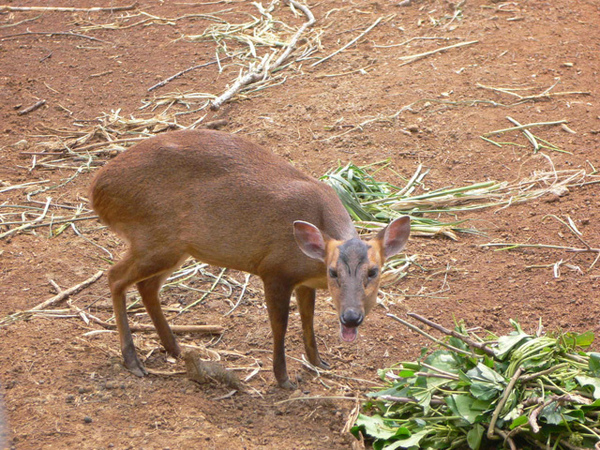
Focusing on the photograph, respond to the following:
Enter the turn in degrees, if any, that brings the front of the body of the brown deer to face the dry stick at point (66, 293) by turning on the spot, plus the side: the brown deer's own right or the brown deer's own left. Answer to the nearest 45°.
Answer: approximately 180°

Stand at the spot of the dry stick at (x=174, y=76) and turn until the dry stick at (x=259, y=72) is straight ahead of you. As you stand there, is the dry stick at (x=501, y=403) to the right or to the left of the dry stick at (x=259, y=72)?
right

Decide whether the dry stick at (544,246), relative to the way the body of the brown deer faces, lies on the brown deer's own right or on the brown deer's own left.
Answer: on the brown deer's own left

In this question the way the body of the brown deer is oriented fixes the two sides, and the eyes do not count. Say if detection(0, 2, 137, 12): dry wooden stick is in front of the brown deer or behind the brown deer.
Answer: behind

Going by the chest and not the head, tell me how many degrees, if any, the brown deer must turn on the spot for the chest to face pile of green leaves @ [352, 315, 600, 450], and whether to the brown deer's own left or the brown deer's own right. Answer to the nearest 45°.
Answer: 0° — it already faces it

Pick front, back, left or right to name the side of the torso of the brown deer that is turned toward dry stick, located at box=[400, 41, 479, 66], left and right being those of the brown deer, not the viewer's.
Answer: left

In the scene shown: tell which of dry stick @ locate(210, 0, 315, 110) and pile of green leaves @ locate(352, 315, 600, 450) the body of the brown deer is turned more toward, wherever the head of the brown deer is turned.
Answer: the pile of green leaves

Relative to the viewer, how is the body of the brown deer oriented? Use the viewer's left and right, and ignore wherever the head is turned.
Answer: facing the viewer and to the right of the viewer

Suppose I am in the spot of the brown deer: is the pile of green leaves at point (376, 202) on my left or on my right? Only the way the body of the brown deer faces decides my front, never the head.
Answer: on my left

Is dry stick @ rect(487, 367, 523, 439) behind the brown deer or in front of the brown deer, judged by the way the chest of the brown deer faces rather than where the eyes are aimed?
in front

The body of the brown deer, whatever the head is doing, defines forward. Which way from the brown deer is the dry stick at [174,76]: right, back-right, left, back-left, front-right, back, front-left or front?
back-left

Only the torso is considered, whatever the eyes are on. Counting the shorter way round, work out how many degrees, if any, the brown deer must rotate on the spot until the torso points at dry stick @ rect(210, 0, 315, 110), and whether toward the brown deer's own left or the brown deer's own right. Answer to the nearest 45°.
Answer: approximately 135° to the brown deer's own left

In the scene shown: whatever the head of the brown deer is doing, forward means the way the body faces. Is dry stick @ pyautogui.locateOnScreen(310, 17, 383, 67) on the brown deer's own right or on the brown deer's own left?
on the brown deer's own left
